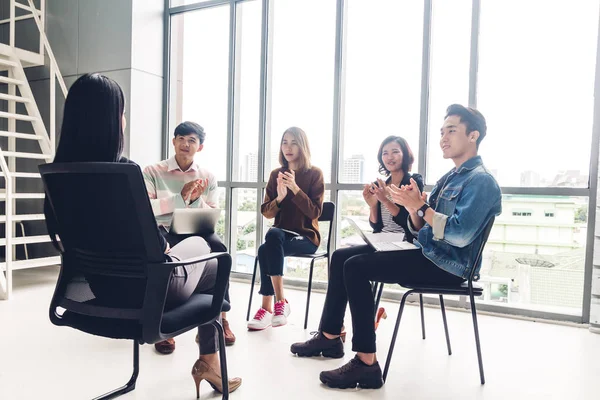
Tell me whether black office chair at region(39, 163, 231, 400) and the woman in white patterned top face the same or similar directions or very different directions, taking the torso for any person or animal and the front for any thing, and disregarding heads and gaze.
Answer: very different directions

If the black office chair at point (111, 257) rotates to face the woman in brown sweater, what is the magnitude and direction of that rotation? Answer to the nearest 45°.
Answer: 0° — it already faces them

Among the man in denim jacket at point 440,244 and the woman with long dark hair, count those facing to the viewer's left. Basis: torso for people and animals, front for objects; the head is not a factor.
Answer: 1

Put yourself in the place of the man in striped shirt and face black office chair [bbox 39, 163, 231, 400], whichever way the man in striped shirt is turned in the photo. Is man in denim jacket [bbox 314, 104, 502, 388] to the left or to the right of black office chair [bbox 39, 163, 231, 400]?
left

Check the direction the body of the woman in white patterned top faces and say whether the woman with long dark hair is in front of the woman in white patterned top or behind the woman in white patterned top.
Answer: in front

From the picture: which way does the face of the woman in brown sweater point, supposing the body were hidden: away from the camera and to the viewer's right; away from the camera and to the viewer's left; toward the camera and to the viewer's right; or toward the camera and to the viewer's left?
toward the camera and to the viewer's left

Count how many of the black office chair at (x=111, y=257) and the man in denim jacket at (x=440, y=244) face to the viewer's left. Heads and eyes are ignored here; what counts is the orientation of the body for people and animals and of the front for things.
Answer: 1

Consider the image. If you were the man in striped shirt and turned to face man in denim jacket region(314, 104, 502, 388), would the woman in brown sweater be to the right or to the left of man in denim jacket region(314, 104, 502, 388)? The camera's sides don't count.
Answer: left

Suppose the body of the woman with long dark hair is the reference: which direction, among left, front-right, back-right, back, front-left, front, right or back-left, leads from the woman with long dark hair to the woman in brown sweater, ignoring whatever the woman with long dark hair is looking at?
front

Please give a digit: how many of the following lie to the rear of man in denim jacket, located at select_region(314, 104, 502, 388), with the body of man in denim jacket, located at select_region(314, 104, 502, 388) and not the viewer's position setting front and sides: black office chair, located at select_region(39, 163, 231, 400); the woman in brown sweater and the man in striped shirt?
0

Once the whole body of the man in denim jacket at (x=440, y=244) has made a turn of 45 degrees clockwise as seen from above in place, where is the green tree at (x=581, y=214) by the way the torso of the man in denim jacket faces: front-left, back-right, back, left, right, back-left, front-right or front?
right

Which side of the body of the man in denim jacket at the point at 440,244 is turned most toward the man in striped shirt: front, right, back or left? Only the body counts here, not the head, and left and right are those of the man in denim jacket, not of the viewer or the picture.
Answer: front

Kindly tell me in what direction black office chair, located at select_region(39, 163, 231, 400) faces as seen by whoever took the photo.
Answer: facing away from the viewer and to the right of the viewer

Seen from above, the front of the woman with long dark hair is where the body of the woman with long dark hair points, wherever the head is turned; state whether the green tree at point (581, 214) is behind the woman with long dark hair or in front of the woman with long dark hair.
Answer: in front

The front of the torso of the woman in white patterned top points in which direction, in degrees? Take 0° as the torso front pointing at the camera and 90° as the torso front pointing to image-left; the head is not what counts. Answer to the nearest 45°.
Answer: approximately 45°

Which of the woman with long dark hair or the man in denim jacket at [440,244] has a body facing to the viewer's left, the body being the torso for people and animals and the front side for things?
the man in denim jacket

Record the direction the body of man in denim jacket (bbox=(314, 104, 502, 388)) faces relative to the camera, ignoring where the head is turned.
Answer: to the viewer's left

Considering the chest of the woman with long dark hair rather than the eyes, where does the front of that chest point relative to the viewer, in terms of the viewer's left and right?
facing away from the viewer and to the right of the viewer

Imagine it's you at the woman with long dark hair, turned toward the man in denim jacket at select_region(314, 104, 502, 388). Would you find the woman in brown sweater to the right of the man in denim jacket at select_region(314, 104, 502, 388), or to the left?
left
